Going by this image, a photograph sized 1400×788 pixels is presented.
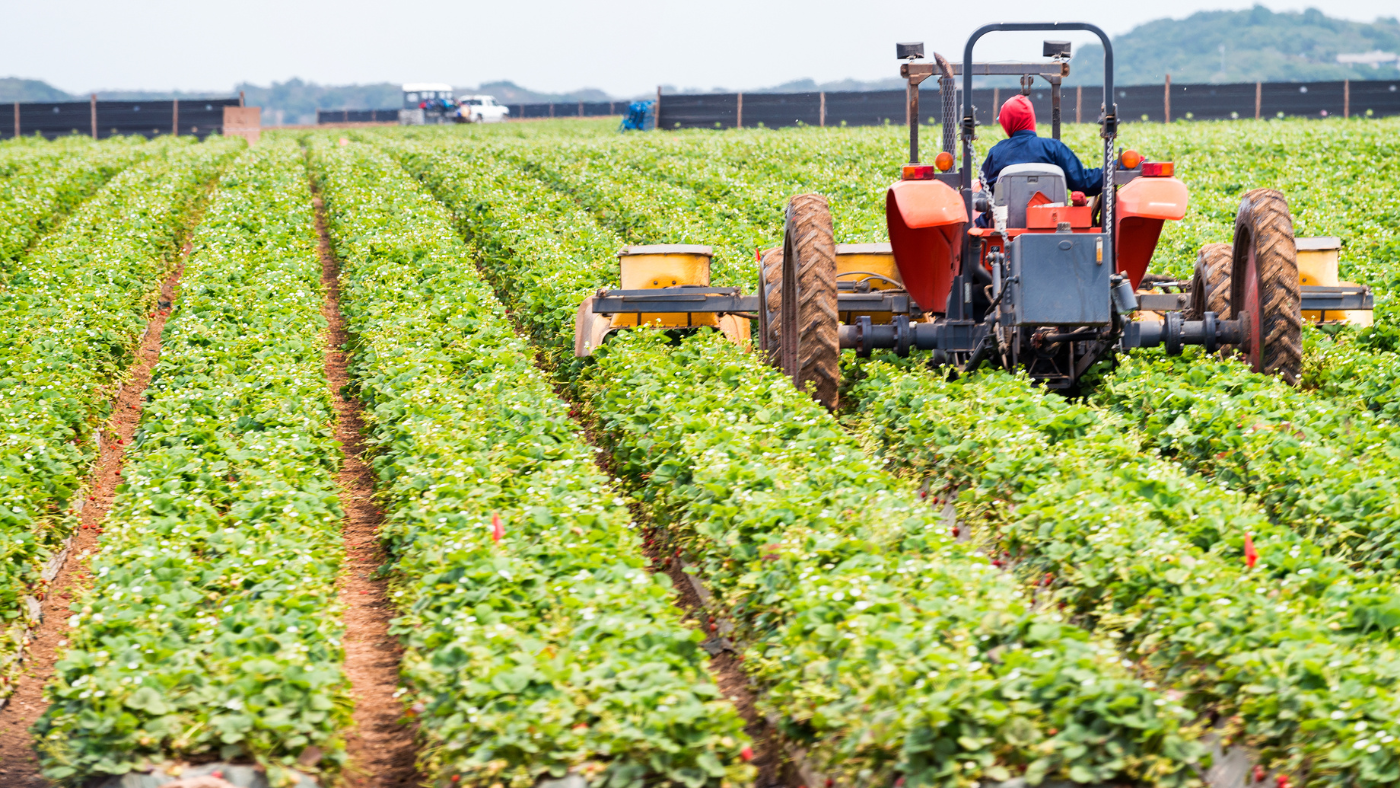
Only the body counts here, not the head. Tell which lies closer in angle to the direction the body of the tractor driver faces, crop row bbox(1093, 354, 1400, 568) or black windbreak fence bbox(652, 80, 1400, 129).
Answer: the black windbreak fence

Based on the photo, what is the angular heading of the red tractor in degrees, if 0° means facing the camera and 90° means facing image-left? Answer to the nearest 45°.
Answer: approximately 180°

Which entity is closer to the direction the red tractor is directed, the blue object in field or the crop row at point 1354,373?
the blue object in field

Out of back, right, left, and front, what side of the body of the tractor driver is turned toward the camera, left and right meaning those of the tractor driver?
back

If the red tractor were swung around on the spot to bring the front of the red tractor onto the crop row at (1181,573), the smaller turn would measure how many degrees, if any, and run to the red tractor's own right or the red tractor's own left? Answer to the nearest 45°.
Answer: approximately 180°
